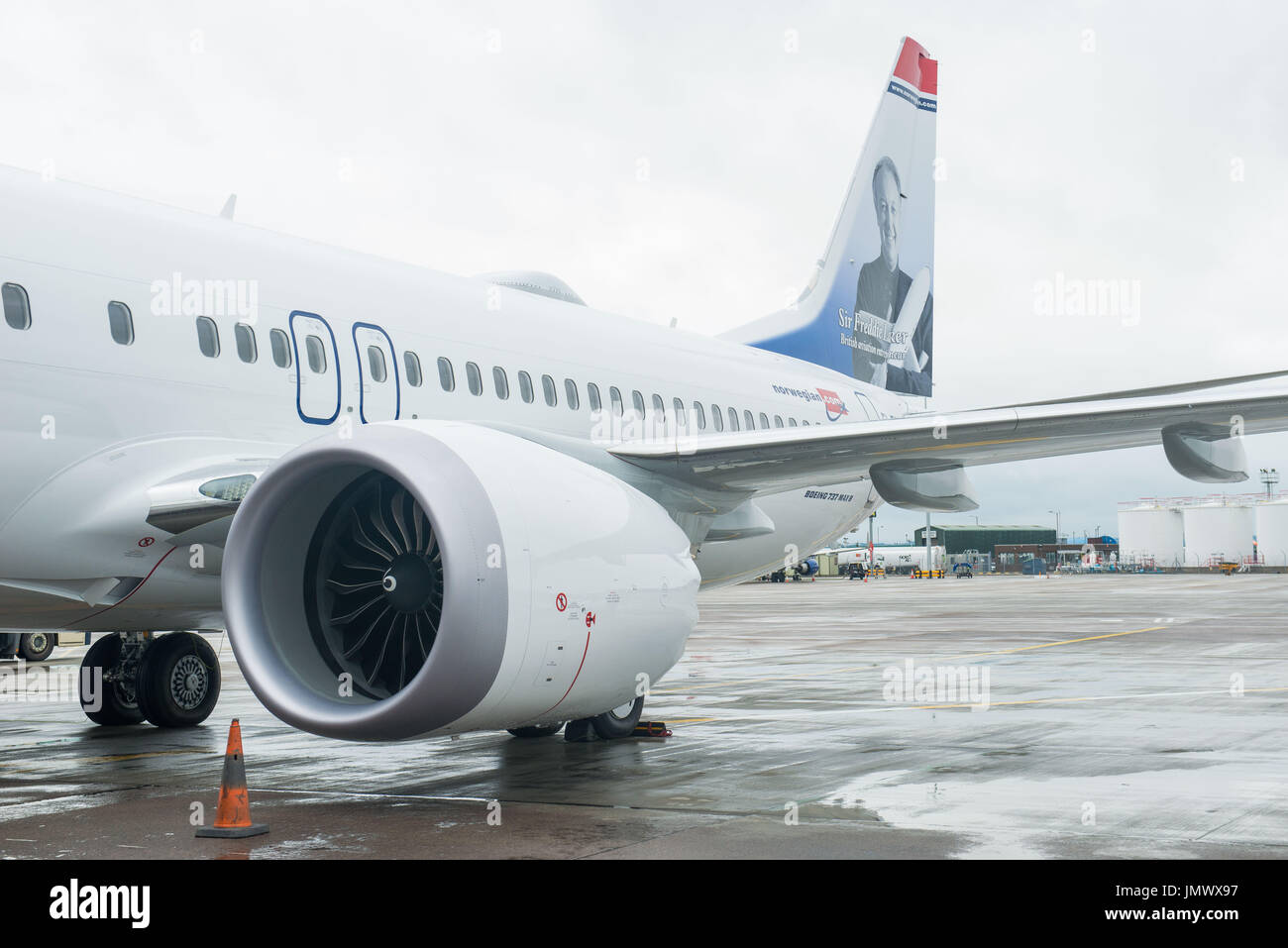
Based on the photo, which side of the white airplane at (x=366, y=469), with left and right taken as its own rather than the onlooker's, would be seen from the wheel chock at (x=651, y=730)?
left

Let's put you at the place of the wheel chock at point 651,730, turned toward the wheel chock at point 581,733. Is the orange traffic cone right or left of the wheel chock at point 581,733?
left

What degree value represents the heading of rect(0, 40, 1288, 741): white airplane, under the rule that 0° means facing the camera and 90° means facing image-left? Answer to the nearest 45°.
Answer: approximately 45°
